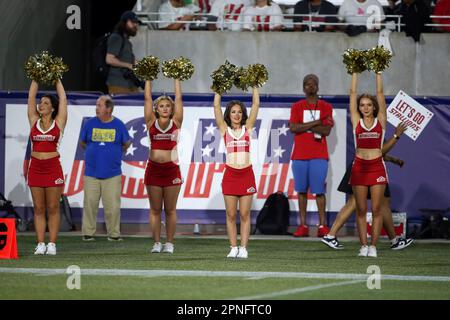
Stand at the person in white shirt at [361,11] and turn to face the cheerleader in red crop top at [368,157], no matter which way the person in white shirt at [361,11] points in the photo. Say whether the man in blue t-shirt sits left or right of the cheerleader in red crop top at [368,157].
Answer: right

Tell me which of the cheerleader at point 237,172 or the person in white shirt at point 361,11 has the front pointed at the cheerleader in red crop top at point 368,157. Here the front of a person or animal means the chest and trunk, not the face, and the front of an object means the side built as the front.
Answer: the person in white shirt

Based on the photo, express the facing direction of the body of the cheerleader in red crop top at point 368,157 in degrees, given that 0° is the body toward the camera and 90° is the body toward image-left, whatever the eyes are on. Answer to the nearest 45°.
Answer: approximately 0°

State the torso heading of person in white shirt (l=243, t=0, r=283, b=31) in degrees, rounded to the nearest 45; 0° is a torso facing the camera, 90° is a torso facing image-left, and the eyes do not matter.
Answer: approximately 0°

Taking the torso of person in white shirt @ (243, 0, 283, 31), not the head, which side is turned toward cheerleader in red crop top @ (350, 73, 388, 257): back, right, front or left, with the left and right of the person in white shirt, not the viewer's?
front

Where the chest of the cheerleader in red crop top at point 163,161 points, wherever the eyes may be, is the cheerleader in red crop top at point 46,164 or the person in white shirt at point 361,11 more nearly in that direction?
the cheerleader in red crop top

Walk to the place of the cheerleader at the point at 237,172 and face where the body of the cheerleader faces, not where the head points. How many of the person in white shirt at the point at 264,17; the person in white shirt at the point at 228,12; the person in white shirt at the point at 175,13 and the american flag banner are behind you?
4

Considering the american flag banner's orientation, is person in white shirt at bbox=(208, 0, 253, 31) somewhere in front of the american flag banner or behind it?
behind
